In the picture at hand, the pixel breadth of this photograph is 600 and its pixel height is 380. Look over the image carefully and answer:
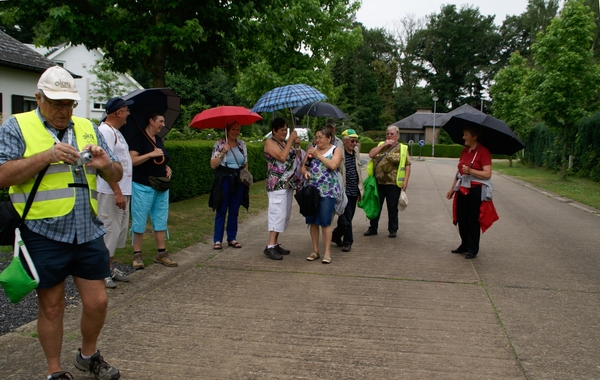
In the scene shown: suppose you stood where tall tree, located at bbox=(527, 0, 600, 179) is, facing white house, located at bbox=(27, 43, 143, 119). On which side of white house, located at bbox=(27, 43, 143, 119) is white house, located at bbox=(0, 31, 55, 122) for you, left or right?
left

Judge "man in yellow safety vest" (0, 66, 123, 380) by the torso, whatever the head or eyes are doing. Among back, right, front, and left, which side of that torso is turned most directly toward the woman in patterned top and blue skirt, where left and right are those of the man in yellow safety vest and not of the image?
left

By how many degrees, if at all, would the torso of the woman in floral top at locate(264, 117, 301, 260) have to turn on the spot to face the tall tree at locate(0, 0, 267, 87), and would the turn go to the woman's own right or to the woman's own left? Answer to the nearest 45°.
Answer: approximately 135° to the woman's own left

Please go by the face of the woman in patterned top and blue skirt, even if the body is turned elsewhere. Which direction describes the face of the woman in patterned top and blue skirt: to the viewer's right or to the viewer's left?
to the viewer's left

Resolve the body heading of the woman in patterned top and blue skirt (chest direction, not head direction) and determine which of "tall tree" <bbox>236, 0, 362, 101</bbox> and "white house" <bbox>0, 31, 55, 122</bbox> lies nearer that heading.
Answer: the white house

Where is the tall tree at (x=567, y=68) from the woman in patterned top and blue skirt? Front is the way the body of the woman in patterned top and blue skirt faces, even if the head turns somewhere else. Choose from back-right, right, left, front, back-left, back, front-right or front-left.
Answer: back

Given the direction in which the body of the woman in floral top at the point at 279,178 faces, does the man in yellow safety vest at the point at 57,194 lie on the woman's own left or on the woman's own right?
on the woman's own right

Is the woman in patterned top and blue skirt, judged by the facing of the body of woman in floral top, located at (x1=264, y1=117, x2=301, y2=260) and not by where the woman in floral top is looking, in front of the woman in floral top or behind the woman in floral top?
in front

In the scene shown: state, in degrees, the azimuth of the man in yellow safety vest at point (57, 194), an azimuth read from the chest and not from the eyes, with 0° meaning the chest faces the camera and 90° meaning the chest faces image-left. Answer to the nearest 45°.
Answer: approximately 315°
